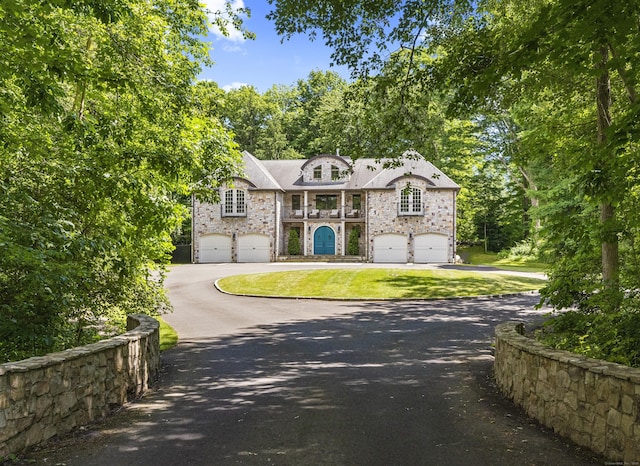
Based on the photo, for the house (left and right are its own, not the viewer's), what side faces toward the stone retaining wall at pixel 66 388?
front

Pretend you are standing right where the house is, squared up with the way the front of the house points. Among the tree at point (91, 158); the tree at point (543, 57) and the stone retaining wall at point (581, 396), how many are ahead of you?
3

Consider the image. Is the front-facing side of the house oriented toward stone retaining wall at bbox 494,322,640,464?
yes

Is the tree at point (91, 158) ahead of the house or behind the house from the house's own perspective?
ahead

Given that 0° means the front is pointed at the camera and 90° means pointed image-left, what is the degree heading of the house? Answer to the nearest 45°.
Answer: approximately 0°

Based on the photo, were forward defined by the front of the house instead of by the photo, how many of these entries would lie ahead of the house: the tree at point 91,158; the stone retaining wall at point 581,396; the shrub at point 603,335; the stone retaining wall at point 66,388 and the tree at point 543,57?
5

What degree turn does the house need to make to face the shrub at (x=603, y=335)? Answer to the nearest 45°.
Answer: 0° — it already faces it

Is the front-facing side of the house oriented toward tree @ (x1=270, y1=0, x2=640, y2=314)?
yes
